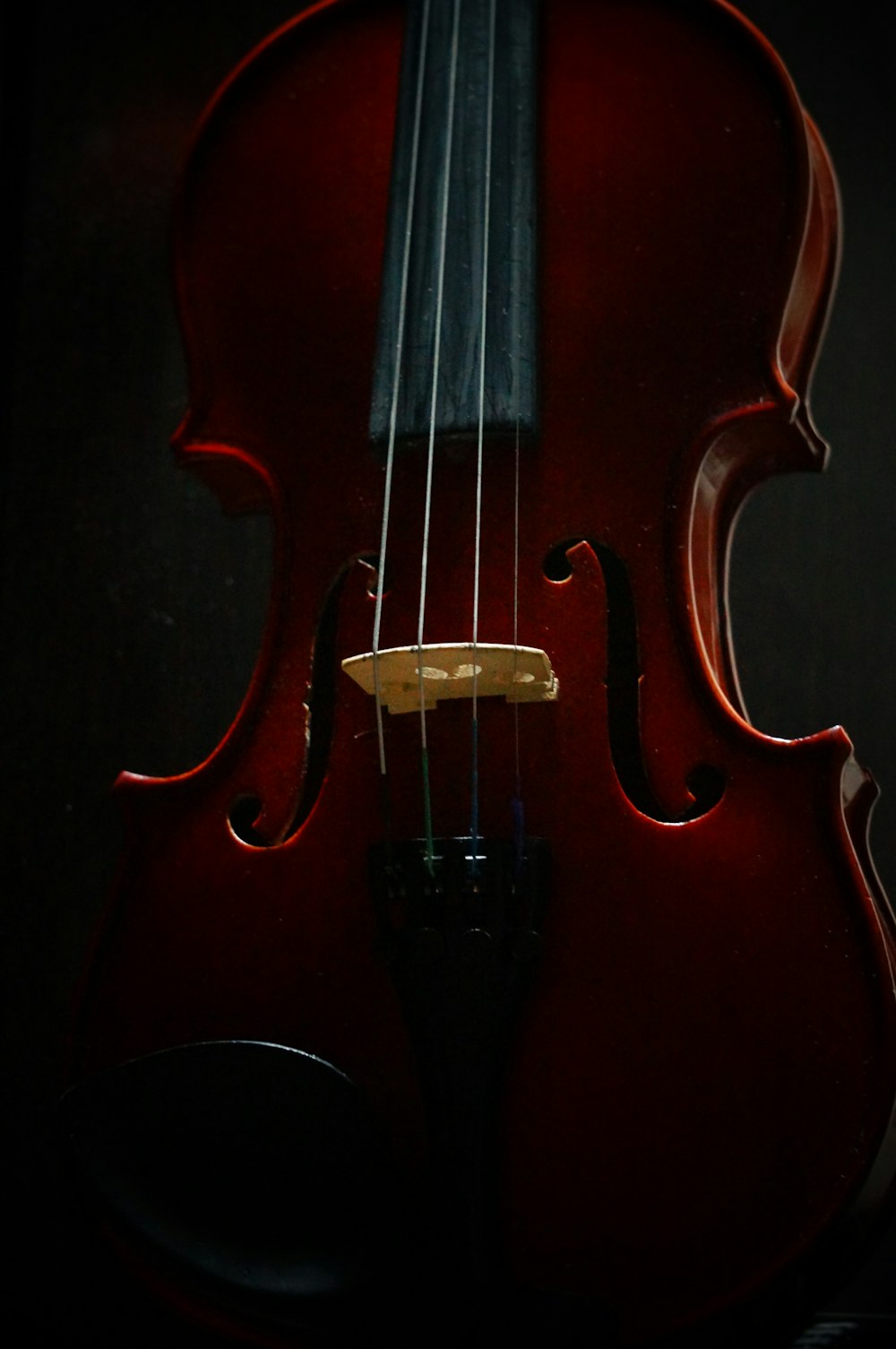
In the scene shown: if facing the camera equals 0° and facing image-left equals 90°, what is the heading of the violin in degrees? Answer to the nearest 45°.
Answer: approximately 0°
